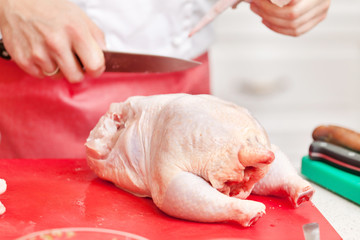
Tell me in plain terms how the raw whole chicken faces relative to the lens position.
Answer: facing away from the viewer and to the left of the viewer
